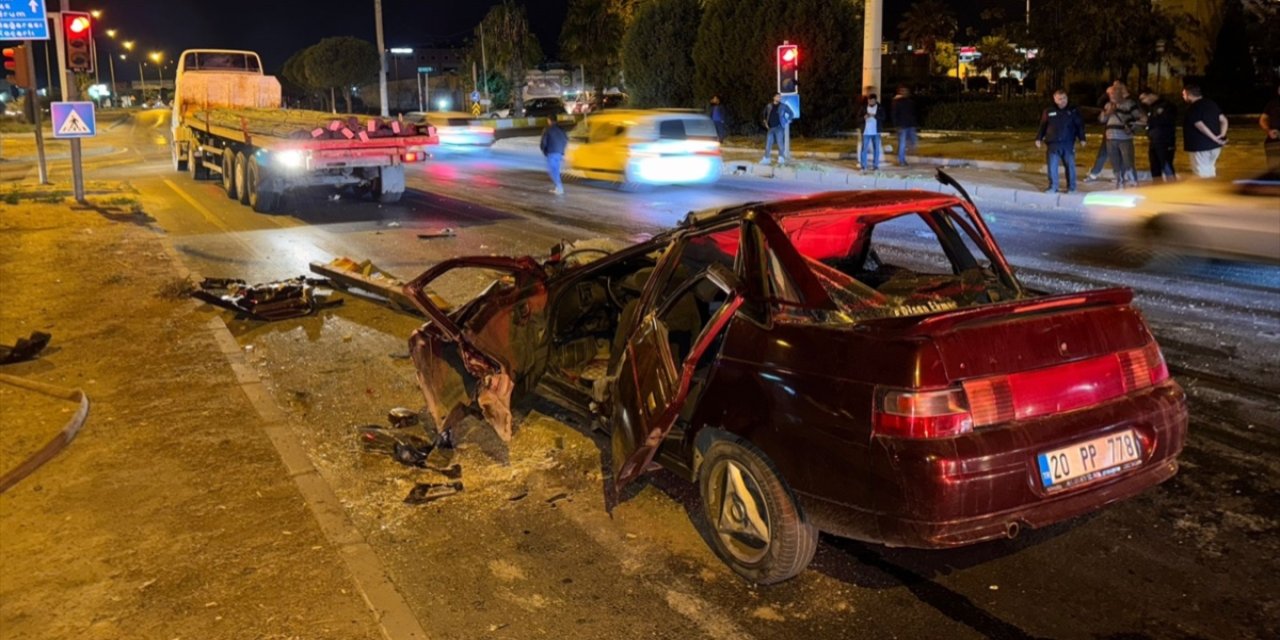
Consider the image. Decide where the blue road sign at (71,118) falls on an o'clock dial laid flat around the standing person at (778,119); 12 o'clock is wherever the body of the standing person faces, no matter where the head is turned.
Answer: The blue road sign is roughly at 2 o'clock from the standing person.

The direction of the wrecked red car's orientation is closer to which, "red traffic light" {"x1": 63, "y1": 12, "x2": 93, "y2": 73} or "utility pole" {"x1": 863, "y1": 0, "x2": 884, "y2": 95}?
the red traffic light

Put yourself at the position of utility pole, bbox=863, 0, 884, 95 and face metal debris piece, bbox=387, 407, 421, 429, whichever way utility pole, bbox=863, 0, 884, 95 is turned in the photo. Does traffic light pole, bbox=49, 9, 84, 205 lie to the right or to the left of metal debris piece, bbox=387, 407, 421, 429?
right

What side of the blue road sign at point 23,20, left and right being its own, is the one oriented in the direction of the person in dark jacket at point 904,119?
left

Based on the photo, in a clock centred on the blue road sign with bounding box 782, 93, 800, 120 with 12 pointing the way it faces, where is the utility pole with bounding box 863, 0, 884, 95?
The utility pole is roughly at 9 o'clock from the blue road sign.

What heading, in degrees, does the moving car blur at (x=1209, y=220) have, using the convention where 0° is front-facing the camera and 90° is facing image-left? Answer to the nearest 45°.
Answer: approximately 90°
